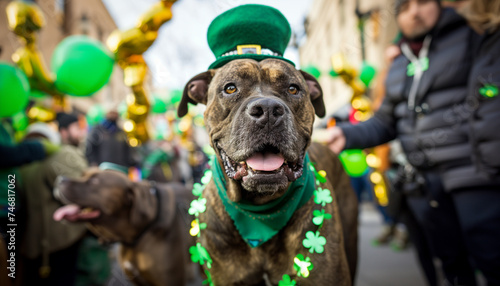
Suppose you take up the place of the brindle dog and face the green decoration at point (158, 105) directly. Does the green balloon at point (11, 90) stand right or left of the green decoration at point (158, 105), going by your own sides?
left

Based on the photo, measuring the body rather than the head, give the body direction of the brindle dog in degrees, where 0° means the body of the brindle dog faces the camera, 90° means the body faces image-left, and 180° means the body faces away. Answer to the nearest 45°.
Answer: approximately 0°

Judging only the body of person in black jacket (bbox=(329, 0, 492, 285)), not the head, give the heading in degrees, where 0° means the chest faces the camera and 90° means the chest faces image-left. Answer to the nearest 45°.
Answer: approximately 45°

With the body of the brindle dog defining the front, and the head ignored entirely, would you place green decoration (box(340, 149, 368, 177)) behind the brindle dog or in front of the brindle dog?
behind

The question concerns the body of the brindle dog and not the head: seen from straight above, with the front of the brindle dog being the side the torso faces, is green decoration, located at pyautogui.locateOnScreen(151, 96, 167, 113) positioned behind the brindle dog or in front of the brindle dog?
behind

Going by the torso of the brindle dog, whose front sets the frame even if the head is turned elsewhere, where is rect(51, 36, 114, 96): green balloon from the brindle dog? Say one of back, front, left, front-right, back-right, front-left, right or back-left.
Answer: back-right

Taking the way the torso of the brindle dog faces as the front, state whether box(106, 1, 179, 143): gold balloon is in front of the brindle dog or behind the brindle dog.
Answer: behind

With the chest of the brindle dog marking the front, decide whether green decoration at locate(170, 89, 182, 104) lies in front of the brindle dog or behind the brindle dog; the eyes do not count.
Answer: behind
